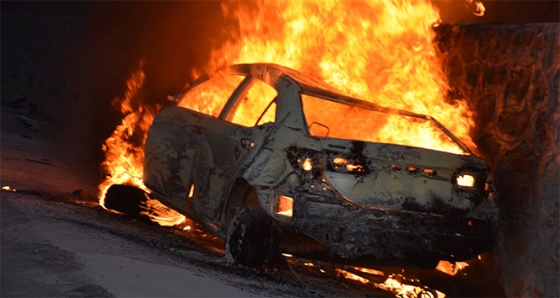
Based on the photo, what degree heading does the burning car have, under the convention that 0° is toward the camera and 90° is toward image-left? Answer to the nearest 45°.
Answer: approximately 135°
